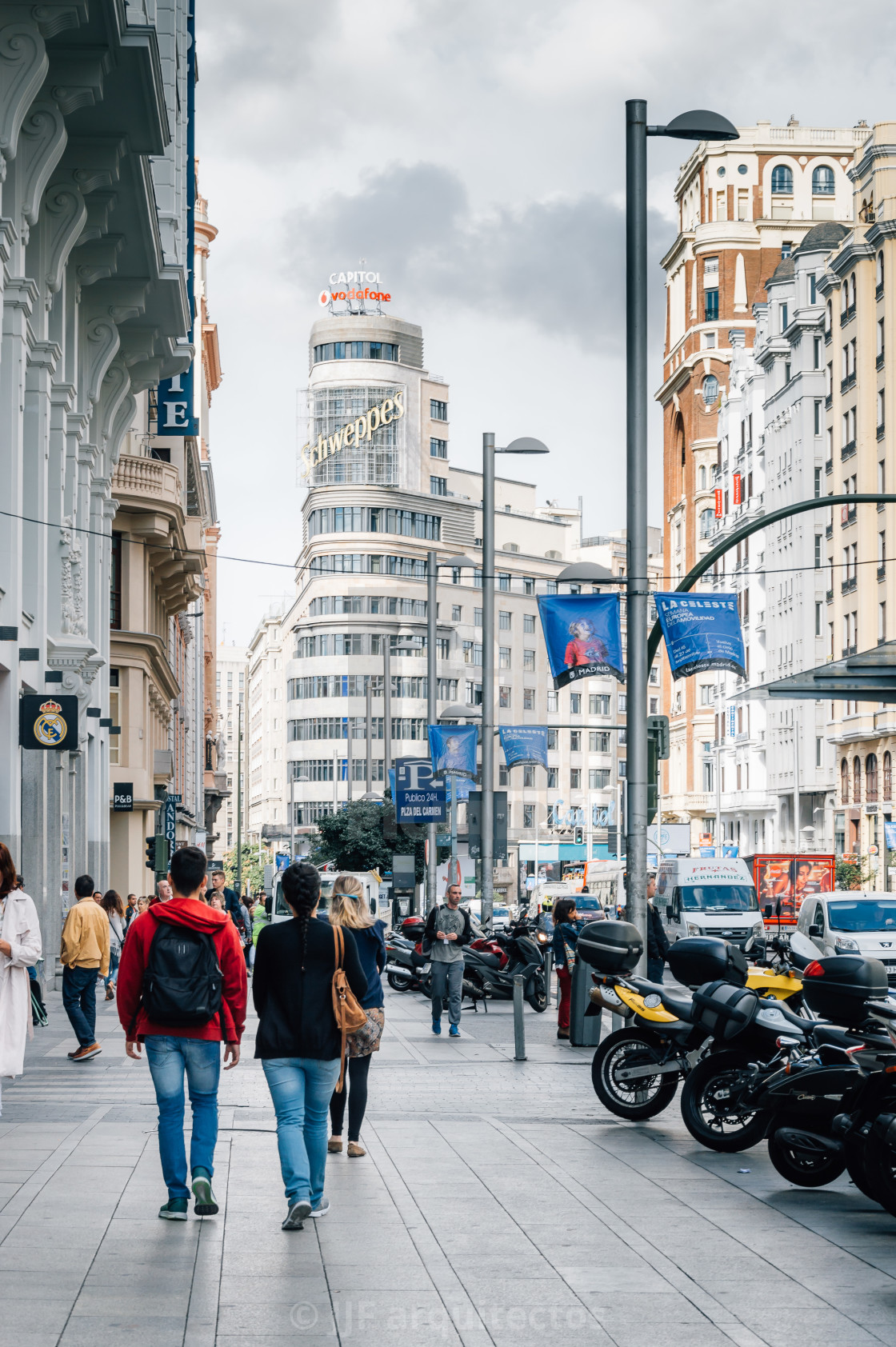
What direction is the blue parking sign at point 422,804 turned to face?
toward the camera

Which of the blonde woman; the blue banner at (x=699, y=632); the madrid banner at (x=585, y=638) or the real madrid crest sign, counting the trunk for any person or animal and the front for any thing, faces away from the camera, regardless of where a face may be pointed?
the blonde woman

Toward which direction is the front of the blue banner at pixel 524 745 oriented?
toward the camera

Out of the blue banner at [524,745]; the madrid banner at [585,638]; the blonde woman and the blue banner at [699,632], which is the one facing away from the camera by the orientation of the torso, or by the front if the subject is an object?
the blonde woman

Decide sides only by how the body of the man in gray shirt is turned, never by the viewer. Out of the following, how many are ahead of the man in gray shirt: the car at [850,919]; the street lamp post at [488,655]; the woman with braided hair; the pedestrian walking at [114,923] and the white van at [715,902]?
1

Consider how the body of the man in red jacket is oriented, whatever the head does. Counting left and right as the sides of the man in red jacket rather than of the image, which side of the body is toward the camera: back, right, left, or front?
back

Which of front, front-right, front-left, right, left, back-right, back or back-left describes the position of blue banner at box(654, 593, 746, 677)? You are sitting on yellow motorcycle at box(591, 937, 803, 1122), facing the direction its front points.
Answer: front-left

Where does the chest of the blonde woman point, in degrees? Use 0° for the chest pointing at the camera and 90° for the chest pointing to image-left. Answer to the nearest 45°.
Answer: approximately 180°

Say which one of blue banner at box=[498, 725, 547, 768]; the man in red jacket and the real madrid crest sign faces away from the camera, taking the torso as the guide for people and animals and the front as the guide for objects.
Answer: the man in red jacket

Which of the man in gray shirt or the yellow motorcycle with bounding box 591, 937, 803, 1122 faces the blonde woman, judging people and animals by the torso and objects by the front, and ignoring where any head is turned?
the man in gray shirt

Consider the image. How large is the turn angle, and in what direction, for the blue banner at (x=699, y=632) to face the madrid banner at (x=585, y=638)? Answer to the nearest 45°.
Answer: approximately 135° to its right

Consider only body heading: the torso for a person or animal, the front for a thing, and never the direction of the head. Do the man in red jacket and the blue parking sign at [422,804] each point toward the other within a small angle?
yes

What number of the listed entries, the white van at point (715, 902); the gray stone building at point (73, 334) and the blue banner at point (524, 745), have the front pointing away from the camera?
0
